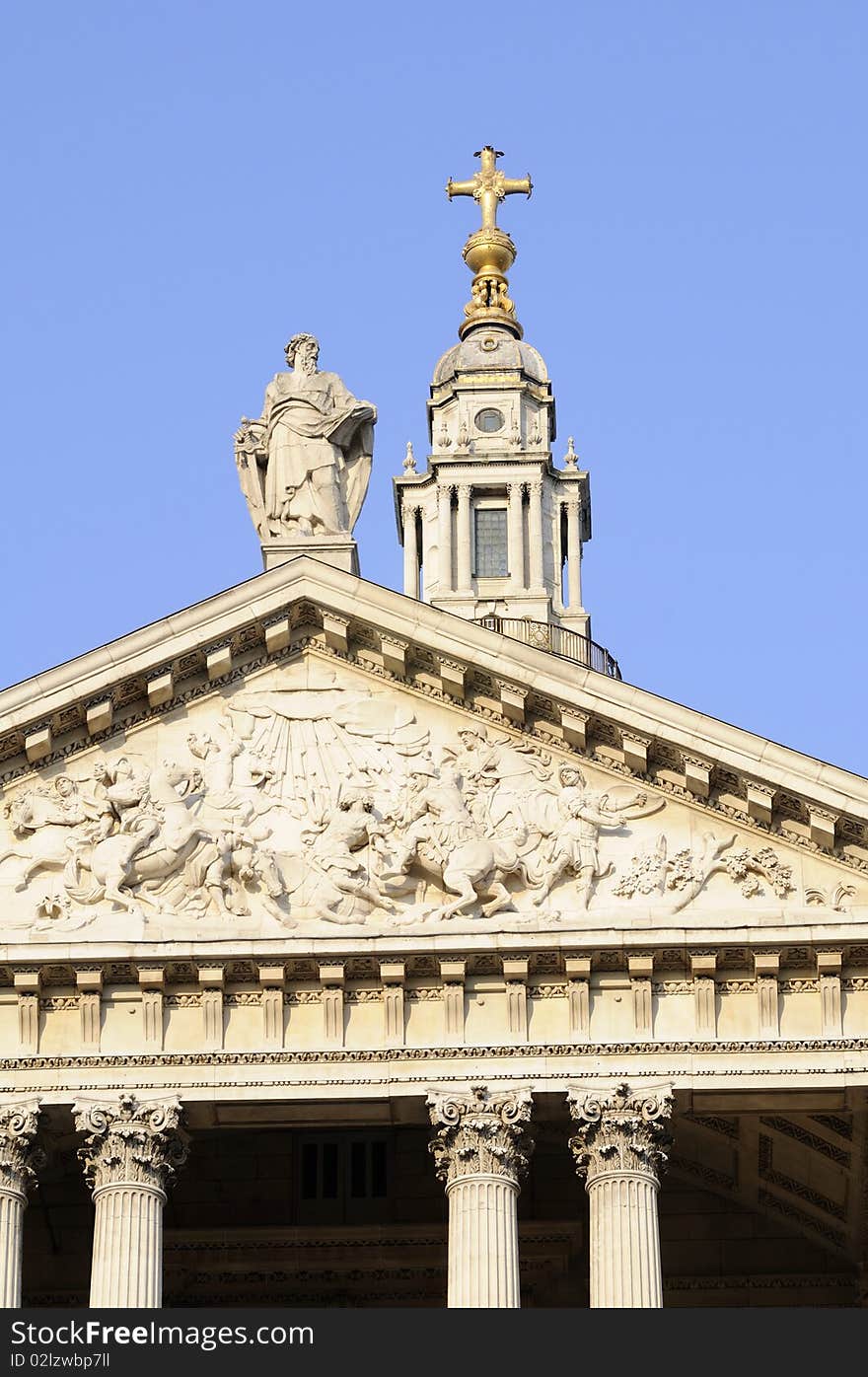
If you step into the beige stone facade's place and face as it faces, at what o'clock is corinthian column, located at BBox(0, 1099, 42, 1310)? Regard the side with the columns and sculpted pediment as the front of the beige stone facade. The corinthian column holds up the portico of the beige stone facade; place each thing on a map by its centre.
The corinthian column is roughly at 3 o'clock from the beige stone facade.

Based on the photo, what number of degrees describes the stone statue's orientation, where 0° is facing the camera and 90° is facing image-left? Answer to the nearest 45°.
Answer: approximately 0°
